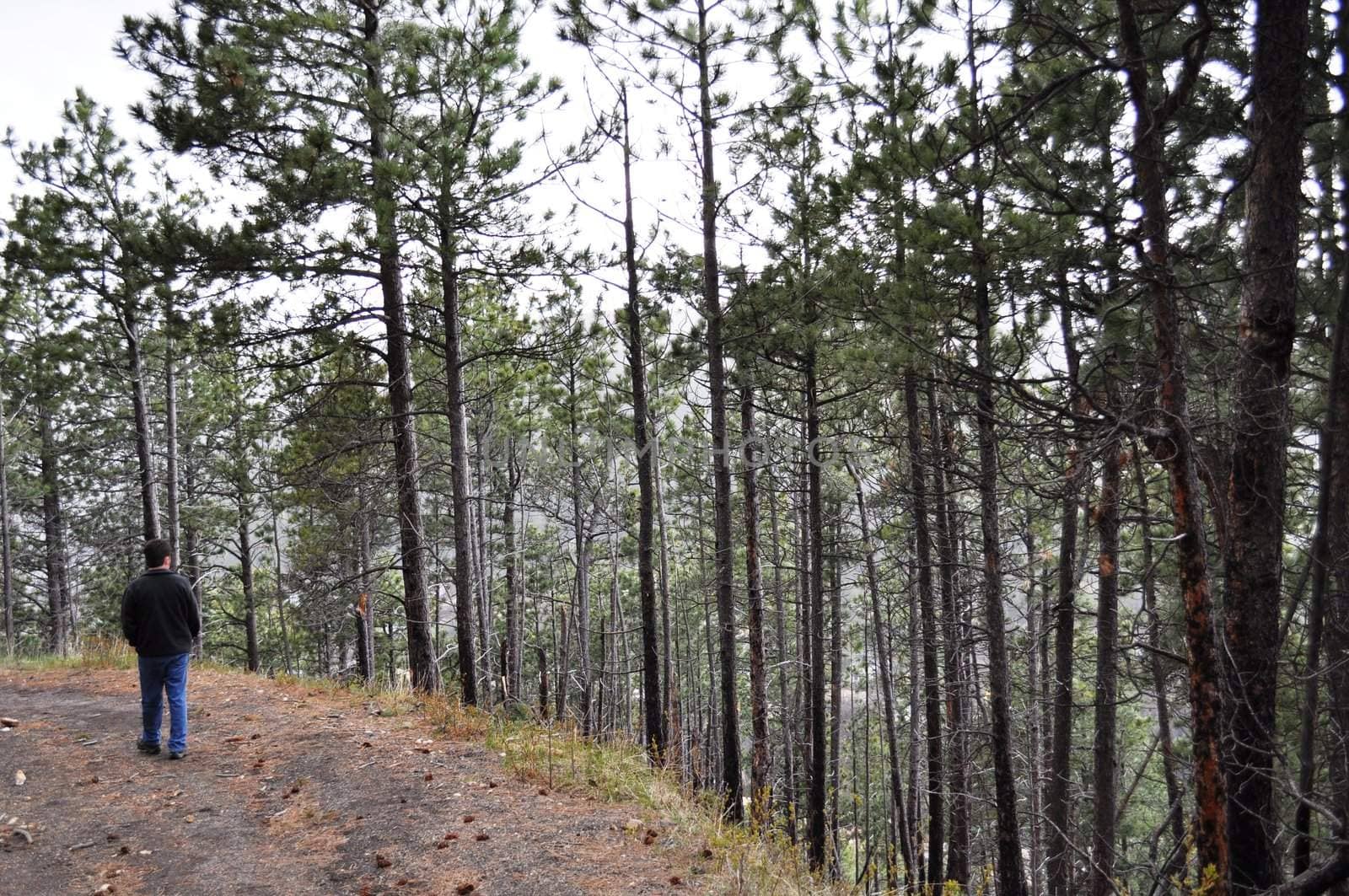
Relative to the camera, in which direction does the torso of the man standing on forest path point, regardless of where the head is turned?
away from the camera
